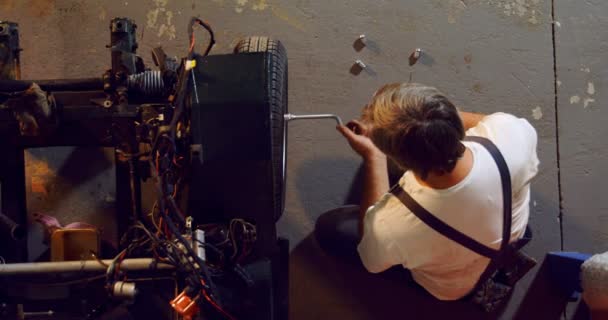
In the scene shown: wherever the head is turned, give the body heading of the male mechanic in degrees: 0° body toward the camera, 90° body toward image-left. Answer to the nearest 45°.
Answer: approximately 135°
